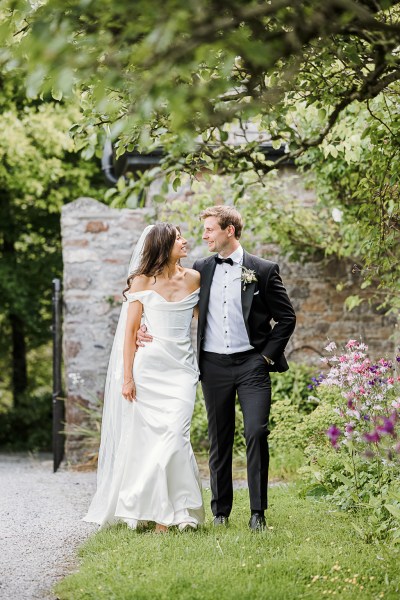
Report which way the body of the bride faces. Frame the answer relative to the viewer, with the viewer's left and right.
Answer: facing the viewer and to the right of the viewer

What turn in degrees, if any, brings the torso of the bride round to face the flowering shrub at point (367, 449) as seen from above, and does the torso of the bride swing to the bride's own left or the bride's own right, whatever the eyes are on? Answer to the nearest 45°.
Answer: approximately 45° to the bride's own left

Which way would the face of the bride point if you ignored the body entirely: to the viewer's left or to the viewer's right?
to the viewer's right
